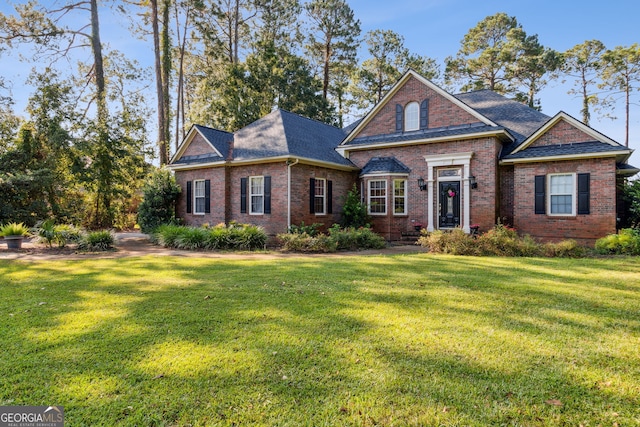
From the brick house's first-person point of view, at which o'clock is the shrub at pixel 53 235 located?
The shrub is roughly at 2 o'clock from the brick house.

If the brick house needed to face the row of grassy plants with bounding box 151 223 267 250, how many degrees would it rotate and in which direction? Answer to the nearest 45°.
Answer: approximately 45° to its right

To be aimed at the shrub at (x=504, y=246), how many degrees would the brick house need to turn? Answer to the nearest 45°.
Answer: approximately 45° to its left

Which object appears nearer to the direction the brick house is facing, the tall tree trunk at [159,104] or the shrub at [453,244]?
the shrub

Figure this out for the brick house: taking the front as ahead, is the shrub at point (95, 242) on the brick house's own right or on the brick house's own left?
on the brick house's own right

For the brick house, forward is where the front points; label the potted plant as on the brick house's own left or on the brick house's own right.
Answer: on the brick house's own right

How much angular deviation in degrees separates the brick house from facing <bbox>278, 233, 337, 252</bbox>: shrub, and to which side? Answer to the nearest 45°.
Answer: approximately 45° to its right

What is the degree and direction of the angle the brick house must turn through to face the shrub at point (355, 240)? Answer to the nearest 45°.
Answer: approximately 45° to its right

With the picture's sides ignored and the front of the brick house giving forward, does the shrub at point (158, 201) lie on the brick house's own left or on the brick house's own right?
on the brick house's own right

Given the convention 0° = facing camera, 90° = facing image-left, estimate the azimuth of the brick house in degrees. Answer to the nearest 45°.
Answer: approximately 0°
